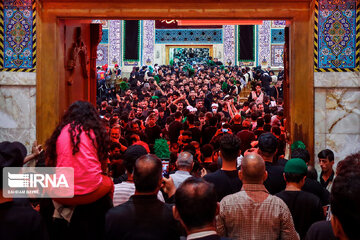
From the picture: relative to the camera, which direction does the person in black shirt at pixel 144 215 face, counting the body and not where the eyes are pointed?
away from the camera

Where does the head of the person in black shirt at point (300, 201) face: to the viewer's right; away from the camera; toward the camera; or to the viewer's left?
away from the camera

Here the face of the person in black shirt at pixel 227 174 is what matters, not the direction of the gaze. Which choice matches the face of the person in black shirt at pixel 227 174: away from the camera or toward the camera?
away from the camera

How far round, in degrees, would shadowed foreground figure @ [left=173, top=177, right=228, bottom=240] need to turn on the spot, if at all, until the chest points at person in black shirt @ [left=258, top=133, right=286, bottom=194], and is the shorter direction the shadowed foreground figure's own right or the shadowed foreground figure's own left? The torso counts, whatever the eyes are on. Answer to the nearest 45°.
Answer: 0° — they already face them

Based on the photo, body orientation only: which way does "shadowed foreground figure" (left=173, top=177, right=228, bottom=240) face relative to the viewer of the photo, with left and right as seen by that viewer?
facing away from the viewer

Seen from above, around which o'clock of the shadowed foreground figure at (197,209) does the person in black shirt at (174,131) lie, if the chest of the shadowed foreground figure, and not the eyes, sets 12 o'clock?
The person in black shirt is roughly at 12 o'clock from the shadowed foreground figure.

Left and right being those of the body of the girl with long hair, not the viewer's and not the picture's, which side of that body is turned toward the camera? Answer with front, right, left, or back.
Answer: back

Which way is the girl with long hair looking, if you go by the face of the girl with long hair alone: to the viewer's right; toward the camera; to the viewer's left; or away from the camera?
away from the camera

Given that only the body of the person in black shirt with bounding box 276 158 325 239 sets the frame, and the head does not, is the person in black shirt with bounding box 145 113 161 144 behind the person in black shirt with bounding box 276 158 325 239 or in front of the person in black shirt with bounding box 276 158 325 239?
in front

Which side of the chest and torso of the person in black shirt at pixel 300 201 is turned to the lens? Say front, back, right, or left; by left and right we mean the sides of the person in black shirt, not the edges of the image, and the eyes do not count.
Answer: back

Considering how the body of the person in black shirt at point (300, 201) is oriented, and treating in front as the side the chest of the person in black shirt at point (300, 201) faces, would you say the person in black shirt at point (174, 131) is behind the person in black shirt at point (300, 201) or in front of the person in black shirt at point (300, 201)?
in front

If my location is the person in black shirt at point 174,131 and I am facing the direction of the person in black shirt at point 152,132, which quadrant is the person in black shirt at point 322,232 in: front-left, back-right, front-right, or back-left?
back-left
